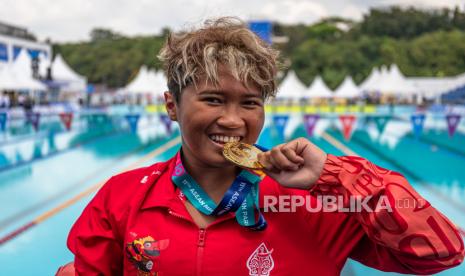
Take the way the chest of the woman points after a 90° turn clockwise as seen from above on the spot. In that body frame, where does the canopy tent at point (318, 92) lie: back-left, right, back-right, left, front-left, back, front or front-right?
right

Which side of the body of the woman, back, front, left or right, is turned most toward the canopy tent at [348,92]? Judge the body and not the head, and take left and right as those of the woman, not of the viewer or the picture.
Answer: back

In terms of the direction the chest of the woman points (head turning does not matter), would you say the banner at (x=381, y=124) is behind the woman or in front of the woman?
behind

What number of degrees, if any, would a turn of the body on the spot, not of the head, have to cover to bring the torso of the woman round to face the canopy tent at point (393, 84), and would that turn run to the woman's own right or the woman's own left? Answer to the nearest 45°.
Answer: approximately 180°

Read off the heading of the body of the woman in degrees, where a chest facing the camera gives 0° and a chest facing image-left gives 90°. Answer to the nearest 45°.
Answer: approximately 0°

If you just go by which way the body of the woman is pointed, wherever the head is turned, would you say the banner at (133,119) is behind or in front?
behind

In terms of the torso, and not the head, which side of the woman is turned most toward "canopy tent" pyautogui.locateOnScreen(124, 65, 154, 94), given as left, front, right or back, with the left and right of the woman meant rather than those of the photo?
back
